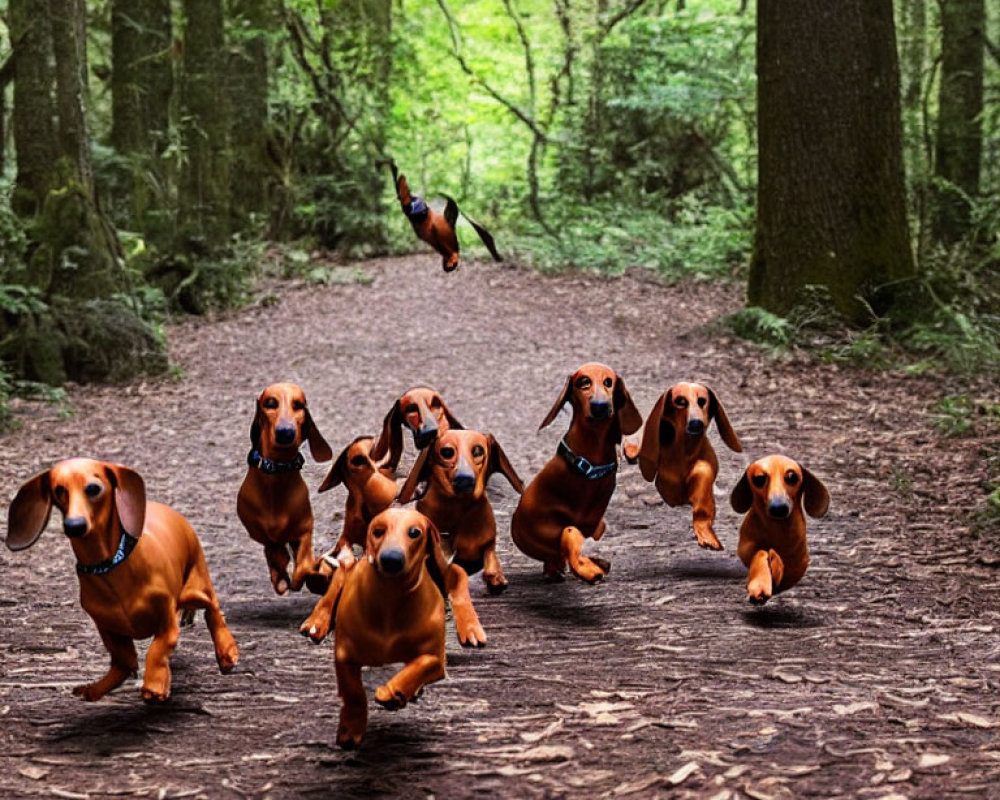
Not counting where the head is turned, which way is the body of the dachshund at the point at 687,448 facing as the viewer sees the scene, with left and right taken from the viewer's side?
facing the viewer

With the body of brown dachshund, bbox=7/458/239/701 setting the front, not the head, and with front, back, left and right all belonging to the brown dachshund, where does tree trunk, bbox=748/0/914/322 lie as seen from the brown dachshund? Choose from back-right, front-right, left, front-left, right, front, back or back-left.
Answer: back

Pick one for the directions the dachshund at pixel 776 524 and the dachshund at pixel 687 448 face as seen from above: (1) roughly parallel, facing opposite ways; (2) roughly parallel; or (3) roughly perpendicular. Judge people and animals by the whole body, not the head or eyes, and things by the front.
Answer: roughly parallel

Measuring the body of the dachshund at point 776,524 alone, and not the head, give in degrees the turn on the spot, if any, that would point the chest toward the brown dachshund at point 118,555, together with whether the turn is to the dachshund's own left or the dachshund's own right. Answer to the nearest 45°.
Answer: approximately 45° to the dachshund's own right

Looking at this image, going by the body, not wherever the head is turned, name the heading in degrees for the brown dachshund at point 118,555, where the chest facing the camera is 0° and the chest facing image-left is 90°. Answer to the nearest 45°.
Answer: approximately 45°

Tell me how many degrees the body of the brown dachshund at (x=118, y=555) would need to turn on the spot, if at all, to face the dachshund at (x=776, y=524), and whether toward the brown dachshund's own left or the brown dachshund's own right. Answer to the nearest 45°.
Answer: approximately 135° to the brown dachshund's own left

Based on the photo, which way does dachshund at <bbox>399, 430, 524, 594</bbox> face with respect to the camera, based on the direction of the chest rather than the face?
toward the camera

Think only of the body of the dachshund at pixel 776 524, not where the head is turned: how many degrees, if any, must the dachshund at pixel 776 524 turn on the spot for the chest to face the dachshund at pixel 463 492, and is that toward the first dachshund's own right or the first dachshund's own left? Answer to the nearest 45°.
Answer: approximately 90° to the first dachshund's own right

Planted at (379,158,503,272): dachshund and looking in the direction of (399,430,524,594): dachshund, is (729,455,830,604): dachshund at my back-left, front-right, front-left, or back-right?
front-left

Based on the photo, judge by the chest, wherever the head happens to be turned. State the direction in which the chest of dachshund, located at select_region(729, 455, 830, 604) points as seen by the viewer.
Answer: toward the camera

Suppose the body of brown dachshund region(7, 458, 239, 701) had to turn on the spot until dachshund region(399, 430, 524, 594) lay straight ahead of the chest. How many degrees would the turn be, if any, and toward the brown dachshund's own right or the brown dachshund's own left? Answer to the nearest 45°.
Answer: approximately 180°

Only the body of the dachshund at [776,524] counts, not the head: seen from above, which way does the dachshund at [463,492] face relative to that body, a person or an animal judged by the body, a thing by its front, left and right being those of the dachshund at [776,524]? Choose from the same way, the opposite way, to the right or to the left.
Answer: the same way

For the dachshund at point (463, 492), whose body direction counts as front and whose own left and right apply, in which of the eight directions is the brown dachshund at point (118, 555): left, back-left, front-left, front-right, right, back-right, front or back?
front-right
